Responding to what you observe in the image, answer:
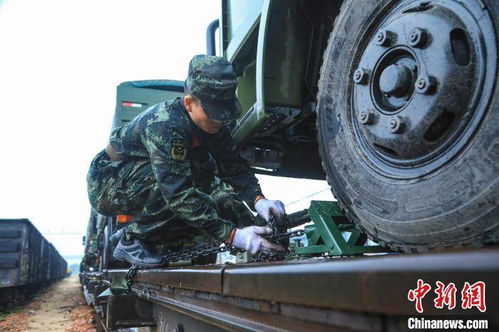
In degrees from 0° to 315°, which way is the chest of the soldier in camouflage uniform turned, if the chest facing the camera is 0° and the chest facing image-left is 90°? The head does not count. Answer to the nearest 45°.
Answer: approximately 315°

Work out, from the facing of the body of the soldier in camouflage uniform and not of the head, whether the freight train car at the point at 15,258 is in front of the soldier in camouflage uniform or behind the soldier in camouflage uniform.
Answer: behind
